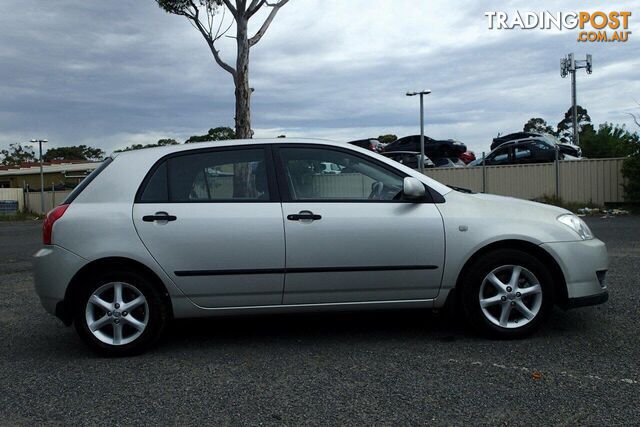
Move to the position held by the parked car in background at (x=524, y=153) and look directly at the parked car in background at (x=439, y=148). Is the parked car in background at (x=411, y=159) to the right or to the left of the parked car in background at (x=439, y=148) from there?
left

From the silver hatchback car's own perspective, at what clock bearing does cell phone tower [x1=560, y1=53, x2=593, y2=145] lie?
The cell phone tower is roughly at 10 o'clock from the silver hatchback car.

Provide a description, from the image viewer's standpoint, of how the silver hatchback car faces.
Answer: facing to the right of the viewer

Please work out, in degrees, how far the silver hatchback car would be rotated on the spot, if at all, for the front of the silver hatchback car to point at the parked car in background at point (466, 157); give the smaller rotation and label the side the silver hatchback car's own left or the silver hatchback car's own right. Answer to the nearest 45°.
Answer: approximately 90° to the silver hatchback car's own left

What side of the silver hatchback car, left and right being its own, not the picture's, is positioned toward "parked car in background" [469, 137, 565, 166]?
left

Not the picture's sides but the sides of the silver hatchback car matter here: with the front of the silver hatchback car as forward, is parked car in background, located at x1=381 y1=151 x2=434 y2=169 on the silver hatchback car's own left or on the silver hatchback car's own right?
on the silver hatchback car's own left
